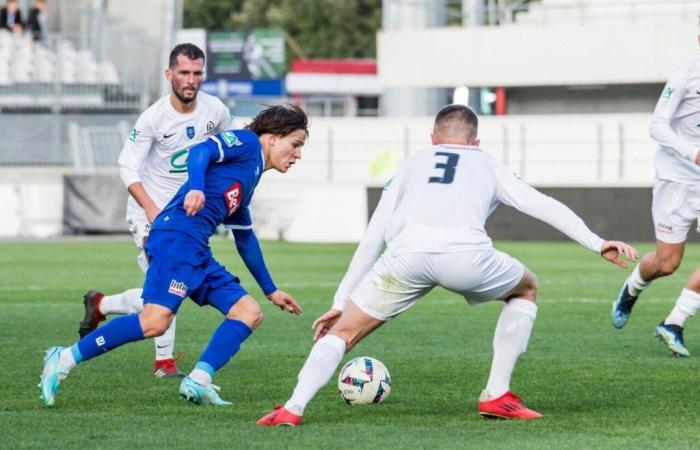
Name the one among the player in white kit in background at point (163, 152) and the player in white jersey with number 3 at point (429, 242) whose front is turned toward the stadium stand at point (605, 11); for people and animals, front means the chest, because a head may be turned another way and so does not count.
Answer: the player in white jersey with number 3

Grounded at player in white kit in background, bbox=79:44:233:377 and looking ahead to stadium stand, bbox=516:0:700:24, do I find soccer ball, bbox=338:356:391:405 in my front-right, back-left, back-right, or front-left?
back-right

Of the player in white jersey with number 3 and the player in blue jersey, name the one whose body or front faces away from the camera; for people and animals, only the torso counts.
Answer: the player in white jersey with number 3

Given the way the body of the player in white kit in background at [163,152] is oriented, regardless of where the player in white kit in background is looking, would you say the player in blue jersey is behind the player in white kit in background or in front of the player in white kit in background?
in front

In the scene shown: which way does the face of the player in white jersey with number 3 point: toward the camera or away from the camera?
away from the camera

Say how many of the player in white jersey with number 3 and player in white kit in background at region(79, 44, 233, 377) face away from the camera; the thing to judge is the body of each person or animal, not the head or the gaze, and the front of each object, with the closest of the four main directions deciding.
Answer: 1

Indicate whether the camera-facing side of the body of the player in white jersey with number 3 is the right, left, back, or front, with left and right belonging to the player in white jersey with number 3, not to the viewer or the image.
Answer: back

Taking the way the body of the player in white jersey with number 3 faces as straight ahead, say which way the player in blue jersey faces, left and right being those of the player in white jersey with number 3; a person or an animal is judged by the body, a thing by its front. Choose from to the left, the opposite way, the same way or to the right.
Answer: to the right

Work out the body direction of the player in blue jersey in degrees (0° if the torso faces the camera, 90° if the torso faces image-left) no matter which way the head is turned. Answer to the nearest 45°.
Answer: approximately 270°

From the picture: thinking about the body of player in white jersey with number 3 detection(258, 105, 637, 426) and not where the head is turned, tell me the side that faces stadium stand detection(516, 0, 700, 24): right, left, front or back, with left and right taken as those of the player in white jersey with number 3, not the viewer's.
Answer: front

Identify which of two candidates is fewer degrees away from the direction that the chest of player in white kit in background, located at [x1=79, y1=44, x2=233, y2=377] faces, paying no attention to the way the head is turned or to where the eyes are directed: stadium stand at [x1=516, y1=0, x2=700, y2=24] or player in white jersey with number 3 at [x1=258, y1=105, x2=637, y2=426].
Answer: the player in white jersey with number 3

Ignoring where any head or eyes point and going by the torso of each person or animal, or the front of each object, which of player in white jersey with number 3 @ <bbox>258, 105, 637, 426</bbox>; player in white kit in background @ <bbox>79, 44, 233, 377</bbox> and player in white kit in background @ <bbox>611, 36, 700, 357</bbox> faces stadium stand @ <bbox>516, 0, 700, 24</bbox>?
the player in white jersey with number 3

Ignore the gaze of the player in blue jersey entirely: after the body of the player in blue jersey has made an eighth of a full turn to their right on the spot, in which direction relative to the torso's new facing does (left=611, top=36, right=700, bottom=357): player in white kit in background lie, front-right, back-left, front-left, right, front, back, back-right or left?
left

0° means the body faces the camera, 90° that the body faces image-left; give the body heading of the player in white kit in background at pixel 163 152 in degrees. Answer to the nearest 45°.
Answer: approximately 315°
